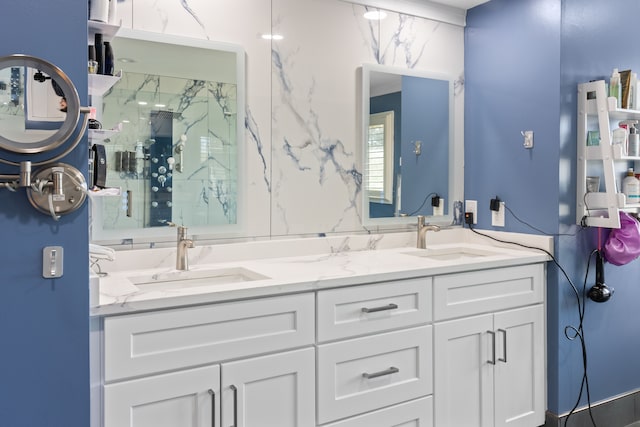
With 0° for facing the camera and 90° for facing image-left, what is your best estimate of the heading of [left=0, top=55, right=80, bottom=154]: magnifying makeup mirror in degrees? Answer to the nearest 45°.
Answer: approximately 0°

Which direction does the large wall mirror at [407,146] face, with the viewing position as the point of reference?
facing the viewer and to the right of the viewer

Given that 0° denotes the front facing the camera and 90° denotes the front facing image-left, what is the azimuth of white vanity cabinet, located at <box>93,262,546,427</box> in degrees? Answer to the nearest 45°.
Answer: approximately 315°

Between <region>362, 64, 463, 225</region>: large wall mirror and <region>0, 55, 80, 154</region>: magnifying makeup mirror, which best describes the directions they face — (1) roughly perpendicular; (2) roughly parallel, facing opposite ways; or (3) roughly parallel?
roughly parallel

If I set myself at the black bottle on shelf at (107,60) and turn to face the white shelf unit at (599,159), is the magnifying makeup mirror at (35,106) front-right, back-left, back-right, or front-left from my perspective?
back-right

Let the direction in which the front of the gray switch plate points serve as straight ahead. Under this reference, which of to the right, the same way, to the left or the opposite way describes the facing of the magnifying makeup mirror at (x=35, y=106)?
the same way

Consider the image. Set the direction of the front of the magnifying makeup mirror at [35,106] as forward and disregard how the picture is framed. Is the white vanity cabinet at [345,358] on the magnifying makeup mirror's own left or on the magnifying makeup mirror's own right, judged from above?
on the magnifying makeup mirror's own left
